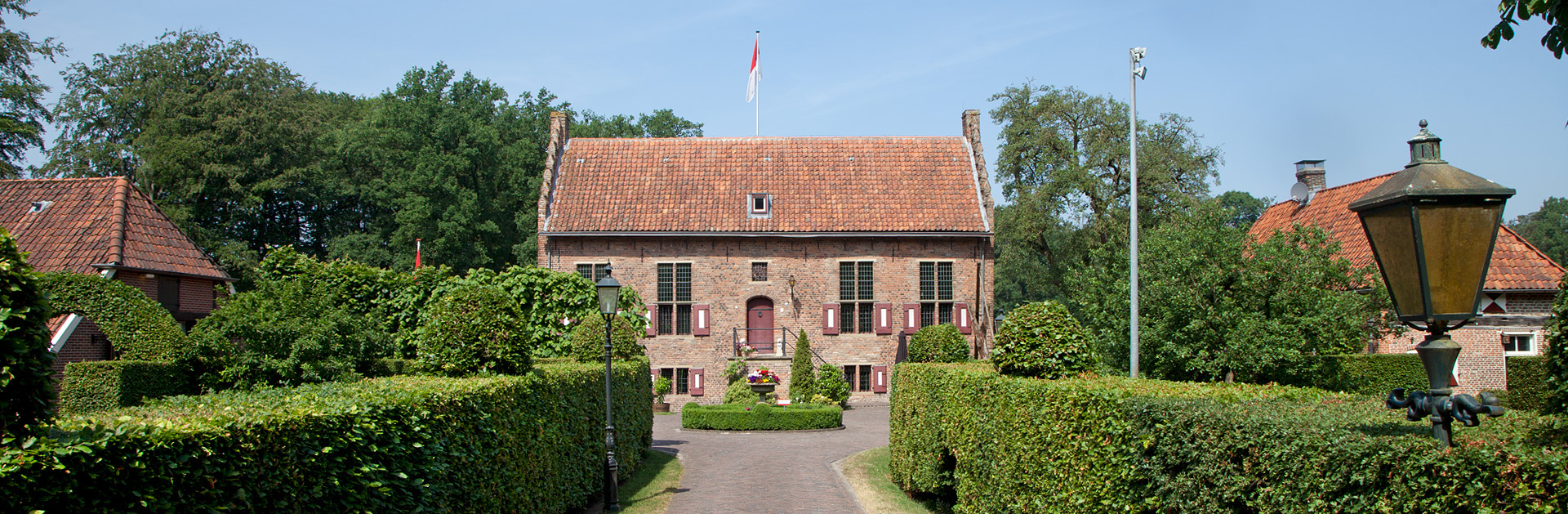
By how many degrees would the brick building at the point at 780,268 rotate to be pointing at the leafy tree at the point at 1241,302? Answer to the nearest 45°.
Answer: approximately 45° to its left

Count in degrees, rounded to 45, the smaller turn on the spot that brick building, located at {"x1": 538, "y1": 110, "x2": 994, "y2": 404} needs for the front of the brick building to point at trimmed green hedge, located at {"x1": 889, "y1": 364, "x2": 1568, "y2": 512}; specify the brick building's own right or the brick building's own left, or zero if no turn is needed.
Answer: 0° — it already faces it

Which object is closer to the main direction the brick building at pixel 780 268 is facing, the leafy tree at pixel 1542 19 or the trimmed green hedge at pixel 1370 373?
the leafy tree

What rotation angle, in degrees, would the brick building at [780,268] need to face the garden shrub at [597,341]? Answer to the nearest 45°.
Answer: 0° — it already faces it

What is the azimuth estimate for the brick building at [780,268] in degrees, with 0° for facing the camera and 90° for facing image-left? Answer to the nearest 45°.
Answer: approximately 0°

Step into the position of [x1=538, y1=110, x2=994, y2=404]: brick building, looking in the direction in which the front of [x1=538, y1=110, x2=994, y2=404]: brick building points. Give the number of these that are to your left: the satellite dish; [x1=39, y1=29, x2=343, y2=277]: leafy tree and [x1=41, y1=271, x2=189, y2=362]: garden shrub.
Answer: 1

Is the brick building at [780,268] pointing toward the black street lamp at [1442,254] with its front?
yes

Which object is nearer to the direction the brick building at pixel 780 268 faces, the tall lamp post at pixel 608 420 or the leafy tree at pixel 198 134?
the tall lamp post

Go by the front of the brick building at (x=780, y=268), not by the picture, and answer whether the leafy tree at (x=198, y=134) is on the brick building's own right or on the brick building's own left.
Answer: on the brick building's own right

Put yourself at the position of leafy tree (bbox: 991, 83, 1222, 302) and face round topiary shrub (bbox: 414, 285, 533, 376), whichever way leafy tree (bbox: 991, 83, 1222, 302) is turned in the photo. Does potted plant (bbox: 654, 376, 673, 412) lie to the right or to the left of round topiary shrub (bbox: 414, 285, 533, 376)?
right

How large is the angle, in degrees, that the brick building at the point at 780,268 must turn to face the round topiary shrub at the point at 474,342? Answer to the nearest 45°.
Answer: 0° — it already faces it

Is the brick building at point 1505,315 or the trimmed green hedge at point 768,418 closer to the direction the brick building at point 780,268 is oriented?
the trimmed green hedge
